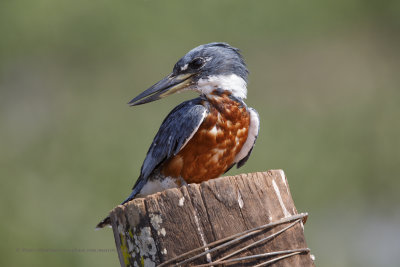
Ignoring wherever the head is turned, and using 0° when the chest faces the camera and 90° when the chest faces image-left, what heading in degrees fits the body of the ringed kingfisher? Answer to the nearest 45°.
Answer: approximately 315°
